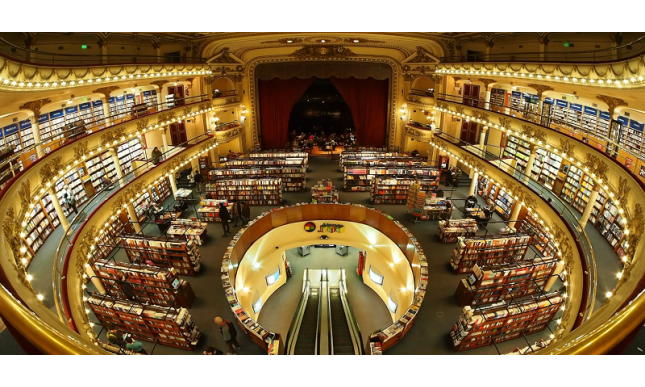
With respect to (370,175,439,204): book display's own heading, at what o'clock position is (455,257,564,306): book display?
(455,257,564,306): book display is roughly at 11 o'clock from (370,175,439,204): book display.

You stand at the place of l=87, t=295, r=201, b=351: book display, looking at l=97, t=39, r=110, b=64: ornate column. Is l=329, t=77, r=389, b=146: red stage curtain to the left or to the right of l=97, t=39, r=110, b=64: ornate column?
right

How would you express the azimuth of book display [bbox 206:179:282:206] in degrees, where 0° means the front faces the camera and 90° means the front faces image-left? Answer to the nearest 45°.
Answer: approximately 0°

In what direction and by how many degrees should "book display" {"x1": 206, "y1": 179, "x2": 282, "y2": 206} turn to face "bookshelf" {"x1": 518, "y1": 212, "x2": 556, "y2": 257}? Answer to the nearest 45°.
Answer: approximately 45° to its left

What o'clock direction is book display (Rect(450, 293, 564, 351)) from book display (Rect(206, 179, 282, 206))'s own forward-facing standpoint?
book display (Rect(450, 293, 564, 351)) is roughly at 11 o'clock from book display (Rect(206, 179, 282, 206)).

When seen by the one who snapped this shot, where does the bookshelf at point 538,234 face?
facing the viewer and to the left of the viewer

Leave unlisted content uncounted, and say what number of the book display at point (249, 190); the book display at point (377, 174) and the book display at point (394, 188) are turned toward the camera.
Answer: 3

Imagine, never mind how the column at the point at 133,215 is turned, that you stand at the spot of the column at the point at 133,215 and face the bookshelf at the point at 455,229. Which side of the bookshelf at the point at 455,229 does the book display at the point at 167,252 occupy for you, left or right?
right

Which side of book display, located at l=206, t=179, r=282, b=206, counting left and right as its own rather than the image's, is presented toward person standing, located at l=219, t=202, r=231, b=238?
front

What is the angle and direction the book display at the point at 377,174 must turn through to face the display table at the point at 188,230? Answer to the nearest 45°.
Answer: approximately 45° to its right

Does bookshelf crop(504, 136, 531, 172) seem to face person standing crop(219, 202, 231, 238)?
yes
